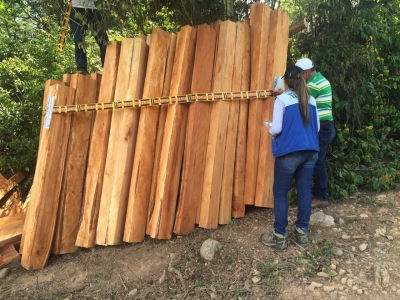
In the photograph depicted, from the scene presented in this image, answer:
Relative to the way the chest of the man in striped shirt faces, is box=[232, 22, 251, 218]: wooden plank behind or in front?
in front

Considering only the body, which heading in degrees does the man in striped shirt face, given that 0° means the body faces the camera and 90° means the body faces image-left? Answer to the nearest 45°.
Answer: approximately 90°

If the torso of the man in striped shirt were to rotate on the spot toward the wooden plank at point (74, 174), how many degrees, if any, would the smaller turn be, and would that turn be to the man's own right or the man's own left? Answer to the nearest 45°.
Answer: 0° — they already face it

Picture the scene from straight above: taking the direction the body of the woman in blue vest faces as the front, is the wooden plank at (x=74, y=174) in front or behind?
in front

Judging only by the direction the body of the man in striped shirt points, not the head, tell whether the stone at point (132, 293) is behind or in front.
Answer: in front

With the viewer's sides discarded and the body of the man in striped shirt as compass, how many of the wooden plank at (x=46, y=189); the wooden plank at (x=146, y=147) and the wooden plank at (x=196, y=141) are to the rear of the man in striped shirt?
0

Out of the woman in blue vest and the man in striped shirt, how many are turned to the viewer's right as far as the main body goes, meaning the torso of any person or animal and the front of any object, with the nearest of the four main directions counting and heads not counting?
0

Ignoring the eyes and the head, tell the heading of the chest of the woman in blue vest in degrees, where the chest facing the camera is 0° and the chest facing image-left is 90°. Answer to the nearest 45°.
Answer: approximately 135°

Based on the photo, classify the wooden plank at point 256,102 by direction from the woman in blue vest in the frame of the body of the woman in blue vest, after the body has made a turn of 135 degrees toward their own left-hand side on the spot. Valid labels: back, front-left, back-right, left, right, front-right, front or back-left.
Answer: back-right
